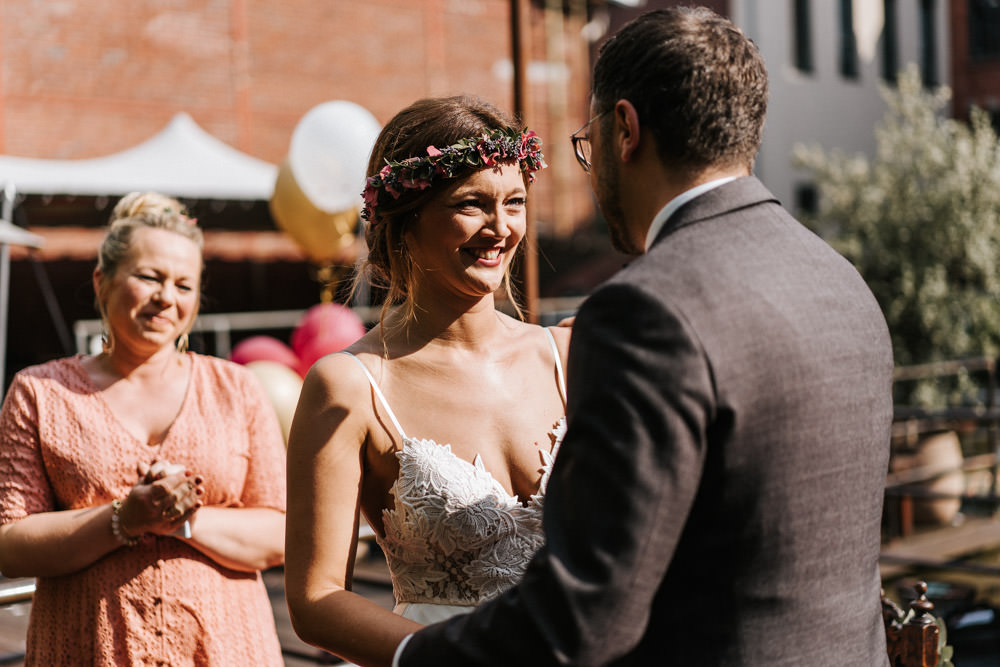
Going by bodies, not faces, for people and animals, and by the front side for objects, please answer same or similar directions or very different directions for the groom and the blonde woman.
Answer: very different directions

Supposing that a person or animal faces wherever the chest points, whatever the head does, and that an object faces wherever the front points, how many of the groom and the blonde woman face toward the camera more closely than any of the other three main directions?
1

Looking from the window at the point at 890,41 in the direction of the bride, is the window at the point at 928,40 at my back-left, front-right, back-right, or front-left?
back-left

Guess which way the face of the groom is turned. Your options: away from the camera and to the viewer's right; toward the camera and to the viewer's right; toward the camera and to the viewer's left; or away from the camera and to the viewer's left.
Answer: away from the camera and to the viewer's left

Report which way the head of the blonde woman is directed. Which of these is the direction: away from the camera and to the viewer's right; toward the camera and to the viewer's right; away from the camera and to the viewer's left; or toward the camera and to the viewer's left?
toward the camera and to the viewer's right

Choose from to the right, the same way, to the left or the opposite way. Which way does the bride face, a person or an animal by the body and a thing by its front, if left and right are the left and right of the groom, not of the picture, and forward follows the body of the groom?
the opposite way

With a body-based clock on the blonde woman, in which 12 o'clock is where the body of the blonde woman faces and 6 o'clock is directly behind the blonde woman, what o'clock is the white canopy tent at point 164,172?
The white canopy tent is roughly at 6 o'clock from the blonde woman.

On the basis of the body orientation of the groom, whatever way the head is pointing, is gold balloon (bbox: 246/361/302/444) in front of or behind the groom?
in front

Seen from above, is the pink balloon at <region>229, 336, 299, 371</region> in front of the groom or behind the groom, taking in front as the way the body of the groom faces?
in front

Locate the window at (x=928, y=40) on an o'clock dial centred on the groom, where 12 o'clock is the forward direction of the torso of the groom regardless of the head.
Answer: The window is roughly at 2 o'clock from the groom.

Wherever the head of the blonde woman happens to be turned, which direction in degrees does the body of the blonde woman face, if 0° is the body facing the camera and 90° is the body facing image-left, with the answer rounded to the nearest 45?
approximately 0°

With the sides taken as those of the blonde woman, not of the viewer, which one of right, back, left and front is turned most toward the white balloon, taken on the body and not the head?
back

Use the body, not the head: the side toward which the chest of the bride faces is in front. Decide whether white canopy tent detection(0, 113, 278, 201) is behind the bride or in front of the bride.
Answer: behind
